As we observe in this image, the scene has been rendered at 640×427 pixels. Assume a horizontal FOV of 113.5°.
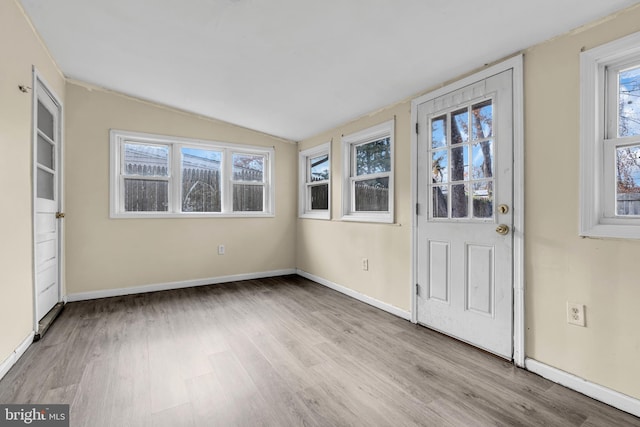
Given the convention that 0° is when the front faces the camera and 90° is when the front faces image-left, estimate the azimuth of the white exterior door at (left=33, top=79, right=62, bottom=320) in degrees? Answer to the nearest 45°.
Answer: approximately 270°

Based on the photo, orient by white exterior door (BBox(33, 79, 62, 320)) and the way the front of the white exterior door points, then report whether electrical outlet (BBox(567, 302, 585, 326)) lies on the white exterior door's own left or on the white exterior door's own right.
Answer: on the white exterior door's own right

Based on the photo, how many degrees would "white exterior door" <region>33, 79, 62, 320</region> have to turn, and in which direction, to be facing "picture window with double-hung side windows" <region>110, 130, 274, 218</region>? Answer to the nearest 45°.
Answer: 0° — it already faces it

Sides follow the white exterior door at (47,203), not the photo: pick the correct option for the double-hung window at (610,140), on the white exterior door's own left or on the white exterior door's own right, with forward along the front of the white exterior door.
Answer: on the white exterior door's own right

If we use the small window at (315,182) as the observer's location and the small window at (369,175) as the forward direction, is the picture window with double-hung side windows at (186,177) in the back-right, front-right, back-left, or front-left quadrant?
back-right
